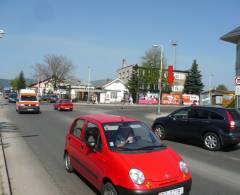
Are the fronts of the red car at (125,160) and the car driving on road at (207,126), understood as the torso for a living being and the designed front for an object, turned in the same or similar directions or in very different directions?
very different directions

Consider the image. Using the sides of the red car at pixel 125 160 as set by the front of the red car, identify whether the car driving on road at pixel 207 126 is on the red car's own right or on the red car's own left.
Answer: on the red car's own left

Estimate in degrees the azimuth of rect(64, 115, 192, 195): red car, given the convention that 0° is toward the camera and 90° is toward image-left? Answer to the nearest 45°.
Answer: approximately 315°
